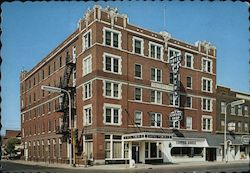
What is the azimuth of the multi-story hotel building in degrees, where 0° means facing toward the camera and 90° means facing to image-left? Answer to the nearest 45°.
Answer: approximately 315°
